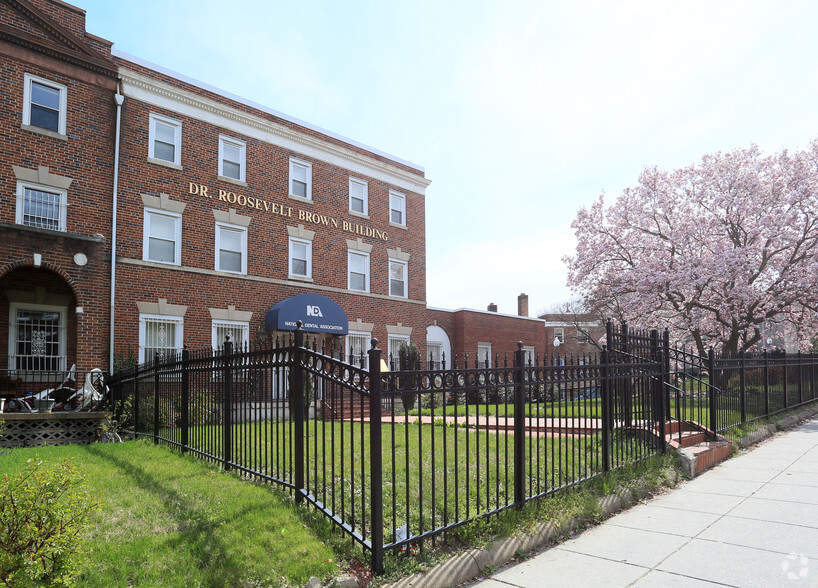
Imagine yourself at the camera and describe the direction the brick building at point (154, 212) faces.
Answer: facing the viewer and to the right of the viewer

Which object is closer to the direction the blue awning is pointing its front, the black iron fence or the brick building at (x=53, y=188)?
the black iron fence

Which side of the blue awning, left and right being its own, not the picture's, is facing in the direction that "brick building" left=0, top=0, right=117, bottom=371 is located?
right

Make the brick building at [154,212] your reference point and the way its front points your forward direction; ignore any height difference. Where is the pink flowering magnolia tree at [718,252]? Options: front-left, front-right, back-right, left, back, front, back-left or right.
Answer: front-left

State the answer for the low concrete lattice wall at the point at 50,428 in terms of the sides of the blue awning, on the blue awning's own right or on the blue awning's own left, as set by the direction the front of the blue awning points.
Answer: on the blue awning's own right

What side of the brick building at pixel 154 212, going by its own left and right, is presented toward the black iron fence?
front

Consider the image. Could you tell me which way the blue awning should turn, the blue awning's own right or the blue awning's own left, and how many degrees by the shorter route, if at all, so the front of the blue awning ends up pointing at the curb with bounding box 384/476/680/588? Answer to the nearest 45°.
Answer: approximately 45° to the blue awning's own right

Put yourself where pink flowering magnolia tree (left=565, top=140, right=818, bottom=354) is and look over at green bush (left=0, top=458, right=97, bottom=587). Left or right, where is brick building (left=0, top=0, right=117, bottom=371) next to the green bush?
right
